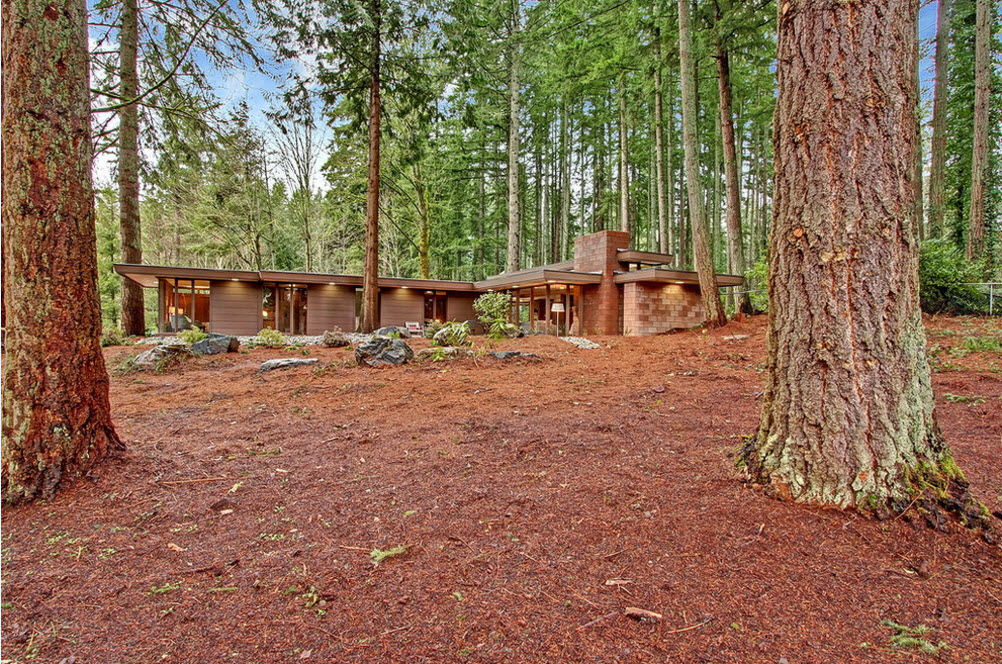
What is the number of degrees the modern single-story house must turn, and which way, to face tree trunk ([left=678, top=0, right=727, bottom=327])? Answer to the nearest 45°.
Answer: approximately 45° to its left

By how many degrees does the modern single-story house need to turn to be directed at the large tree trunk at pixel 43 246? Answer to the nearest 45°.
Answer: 0° — it already faces it

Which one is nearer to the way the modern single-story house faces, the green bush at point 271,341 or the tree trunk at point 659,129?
the green bush

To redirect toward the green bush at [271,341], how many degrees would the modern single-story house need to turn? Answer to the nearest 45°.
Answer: approximately 45° to its right

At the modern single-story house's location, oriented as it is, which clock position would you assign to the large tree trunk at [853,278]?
The large tree trunk is roughly at 12 o'clock from the modern single-story house.

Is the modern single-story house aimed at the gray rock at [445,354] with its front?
yes

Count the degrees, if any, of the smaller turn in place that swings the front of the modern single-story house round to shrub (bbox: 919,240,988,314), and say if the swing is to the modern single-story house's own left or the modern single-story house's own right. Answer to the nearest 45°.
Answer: approximately 45° to the modern single-story house's own left

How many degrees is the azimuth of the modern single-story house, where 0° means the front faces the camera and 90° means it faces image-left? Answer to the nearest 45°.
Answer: approximately 0°

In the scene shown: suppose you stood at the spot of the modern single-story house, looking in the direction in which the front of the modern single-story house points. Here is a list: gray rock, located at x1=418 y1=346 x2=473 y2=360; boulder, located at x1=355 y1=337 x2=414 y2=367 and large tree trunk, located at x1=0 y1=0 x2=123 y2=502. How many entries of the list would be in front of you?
3
